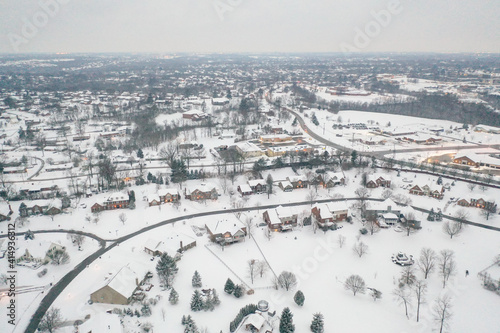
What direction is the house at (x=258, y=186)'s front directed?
toward the camera

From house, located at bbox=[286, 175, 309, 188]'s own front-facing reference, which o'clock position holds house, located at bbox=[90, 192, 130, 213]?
house, located at bbox=[90, 192, 130, 213] is roughly at 2 o'clock from house, located at bbox=[286, 175, 309, 188].

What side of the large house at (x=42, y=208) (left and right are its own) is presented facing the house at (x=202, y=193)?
left

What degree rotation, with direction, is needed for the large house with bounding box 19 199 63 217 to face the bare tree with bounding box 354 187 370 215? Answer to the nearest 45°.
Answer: approximately 45° to its left

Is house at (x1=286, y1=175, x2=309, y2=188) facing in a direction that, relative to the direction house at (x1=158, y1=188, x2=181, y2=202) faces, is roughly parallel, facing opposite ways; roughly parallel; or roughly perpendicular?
roughly parallel

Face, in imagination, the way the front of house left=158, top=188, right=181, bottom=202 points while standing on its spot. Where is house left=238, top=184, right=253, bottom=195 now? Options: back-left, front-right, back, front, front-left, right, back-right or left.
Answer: left

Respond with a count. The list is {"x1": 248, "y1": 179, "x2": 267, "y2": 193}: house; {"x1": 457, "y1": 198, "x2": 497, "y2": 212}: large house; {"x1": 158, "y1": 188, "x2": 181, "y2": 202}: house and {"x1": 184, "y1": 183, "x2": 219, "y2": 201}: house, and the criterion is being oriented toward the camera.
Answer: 4

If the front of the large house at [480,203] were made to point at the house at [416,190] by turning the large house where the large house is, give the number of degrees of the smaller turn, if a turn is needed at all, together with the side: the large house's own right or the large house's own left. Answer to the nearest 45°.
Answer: approximately 90° to the large house's own right

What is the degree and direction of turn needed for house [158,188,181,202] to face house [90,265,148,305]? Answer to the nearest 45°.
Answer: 0° — it already faces it

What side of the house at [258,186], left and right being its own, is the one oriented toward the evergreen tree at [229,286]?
front

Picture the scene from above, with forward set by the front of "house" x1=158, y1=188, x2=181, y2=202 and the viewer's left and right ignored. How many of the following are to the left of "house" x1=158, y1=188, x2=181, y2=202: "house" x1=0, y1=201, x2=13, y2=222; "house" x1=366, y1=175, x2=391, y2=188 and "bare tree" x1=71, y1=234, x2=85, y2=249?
1

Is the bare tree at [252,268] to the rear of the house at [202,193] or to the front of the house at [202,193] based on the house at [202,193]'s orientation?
to the front

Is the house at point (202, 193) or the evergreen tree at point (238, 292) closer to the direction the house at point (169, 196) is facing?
the evergreen tree

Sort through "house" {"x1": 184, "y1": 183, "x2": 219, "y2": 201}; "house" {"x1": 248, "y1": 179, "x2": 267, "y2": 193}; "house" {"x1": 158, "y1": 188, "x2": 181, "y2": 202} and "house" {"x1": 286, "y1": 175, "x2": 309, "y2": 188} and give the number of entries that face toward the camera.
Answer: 4

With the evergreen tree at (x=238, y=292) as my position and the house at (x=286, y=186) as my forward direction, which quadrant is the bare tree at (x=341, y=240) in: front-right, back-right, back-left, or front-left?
front-right

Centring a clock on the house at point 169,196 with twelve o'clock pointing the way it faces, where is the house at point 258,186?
the house at point 258,186 is roughly at 9 o'clock from the house at point 169,196.

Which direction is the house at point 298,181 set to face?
toward the camera

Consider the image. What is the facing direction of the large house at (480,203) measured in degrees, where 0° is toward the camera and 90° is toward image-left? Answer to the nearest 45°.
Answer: approximately 0°

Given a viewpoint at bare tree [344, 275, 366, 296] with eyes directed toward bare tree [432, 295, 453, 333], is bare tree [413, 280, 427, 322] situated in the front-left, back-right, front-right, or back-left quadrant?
front-left

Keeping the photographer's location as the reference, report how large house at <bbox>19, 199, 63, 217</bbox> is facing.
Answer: facing the viewer
